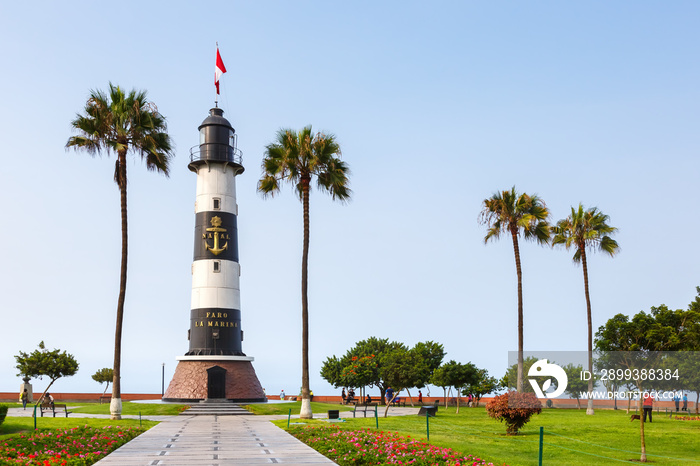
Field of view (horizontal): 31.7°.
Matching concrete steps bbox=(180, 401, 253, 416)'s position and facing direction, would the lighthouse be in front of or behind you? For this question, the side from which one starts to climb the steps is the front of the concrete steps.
behind

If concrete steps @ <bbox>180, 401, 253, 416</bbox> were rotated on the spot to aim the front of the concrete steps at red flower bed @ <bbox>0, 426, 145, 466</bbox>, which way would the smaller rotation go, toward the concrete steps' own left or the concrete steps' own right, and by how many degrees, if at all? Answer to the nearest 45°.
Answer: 0° — it already faces it

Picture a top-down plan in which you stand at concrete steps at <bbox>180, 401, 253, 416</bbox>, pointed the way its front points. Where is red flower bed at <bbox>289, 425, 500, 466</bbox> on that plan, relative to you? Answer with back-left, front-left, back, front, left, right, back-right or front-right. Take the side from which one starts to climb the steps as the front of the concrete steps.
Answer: front

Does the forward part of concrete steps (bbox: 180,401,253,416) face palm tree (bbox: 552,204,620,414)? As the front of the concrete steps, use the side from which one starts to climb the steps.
no

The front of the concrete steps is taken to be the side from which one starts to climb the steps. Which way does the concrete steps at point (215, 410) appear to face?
toward the camera

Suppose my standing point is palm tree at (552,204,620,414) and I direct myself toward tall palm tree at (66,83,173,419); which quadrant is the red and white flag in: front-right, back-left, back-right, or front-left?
front-right

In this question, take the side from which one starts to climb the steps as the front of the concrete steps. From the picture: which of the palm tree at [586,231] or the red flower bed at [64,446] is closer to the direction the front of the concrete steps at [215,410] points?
the red flower bed
